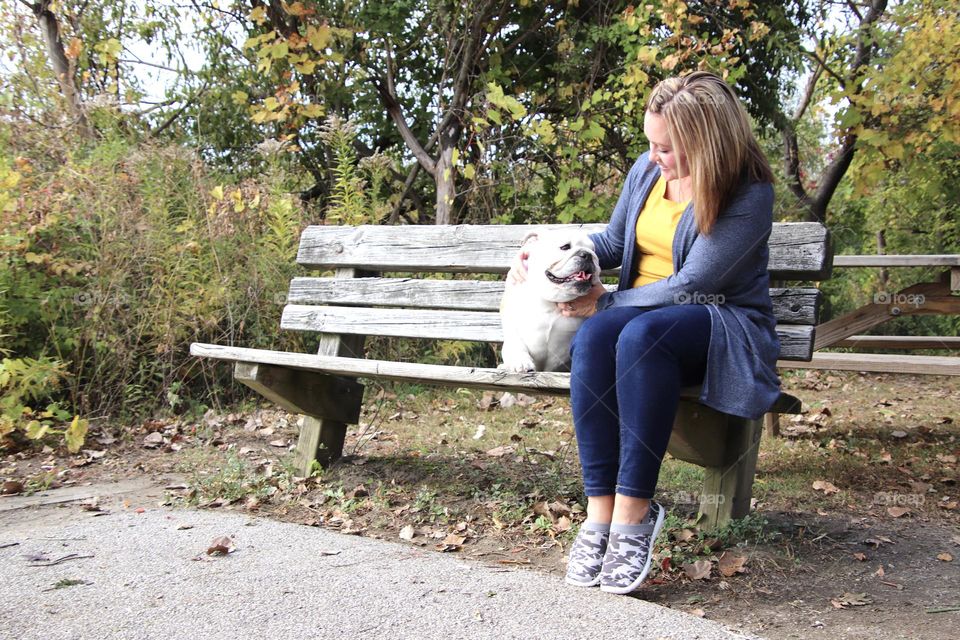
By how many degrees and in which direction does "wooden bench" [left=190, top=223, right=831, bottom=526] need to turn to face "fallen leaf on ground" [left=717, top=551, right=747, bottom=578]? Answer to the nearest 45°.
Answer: approximately 90° to its left

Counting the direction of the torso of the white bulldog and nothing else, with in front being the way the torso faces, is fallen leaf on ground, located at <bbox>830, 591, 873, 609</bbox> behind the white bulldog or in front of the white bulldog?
in front

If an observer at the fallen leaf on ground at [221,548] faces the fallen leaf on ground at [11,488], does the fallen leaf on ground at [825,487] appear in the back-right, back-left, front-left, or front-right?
back-right

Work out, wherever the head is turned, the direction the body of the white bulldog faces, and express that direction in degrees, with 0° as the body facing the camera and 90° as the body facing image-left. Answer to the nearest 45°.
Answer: approximately 315°

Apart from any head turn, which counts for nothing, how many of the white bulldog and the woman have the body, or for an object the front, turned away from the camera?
0

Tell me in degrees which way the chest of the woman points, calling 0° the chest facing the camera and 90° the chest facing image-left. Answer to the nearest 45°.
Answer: approximately 45°

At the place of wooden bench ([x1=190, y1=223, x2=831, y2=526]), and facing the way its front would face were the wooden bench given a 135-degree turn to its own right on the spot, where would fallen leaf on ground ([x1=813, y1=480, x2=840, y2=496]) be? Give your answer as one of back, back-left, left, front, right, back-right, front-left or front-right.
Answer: right

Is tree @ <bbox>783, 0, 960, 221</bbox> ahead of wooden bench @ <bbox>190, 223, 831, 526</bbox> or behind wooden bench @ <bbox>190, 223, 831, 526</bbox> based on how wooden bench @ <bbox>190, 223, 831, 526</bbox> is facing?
behind

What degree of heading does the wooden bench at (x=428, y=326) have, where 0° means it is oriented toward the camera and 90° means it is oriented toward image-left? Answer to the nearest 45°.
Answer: approximately 45°
